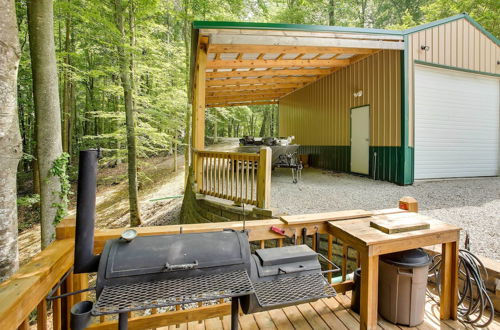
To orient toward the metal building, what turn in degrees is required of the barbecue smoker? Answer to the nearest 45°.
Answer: approximately 135° to its left

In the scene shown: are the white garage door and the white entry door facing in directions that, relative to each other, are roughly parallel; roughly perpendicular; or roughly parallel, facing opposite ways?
roughly perpendicular

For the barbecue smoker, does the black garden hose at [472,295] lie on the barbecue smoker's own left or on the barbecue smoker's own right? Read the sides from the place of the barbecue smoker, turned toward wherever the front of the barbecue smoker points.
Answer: on the barbecue smoker's own left

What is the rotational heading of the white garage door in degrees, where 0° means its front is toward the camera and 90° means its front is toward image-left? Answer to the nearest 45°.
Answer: approximately 315°

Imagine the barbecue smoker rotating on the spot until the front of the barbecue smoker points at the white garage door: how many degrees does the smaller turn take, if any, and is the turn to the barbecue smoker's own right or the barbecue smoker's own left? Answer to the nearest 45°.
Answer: approximately 135° to the barbecue smoker's own left

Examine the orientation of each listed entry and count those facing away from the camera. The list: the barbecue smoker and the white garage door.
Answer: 0

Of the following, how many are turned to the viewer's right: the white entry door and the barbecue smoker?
0

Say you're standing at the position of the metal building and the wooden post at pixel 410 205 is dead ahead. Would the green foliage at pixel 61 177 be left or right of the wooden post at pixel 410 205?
right

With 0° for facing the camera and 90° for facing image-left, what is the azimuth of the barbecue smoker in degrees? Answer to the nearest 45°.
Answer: approximately 0°

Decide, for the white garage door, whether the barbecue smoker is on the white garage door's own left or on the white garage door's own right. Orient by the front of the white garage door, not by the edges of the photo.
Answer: on the white garage door's own right
